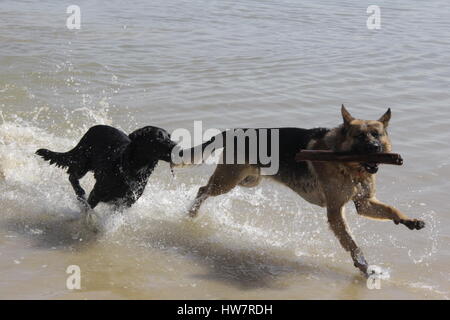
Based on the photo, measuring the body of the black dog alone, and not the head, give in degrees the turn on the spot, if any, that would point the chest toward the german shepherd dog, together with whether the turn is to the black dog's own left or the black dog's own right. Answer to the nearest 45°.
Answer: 0° — it already faces it

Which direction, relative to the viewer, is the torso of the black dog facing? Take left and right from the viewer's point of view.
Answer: facing to the right of the viewer
